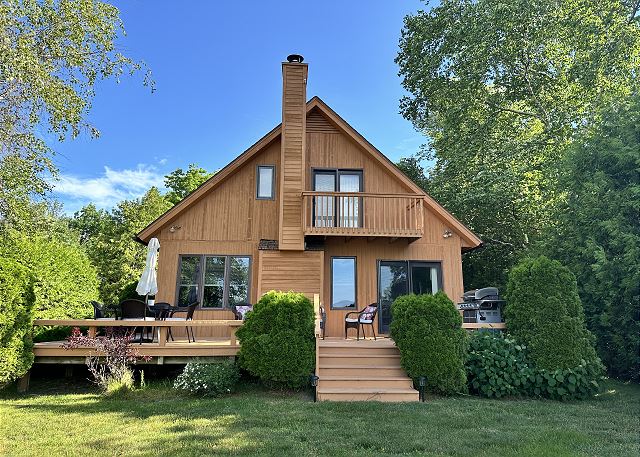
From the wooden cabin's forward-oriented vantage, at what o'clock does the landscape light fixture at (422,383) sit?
The landscape light fixture is roughly at 11 o'clock from the wooden cabin.

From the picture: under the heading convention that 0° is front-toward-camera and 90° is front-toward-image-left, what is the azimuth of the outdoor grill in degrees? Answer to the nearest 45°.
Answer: approximately 45°

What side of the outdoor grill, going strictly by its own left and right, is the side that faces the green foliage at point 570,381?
left

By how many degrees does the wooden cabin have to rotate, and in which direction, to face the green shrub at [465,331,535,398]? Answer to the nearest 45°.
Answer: approximately 45° to its left

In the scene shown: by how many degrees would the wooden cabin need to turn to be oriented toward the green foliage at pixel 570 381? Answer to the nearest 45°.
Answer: approximately 45° to its left

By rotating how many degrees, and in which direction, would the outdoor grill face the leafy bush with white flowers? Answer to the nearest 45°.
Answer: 0° — it already faces it

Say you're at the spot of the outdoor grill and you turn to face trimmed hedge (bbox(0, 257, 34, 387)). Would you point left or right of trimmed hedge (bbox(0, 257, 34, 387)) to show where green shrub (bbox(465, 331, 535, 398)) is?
left
